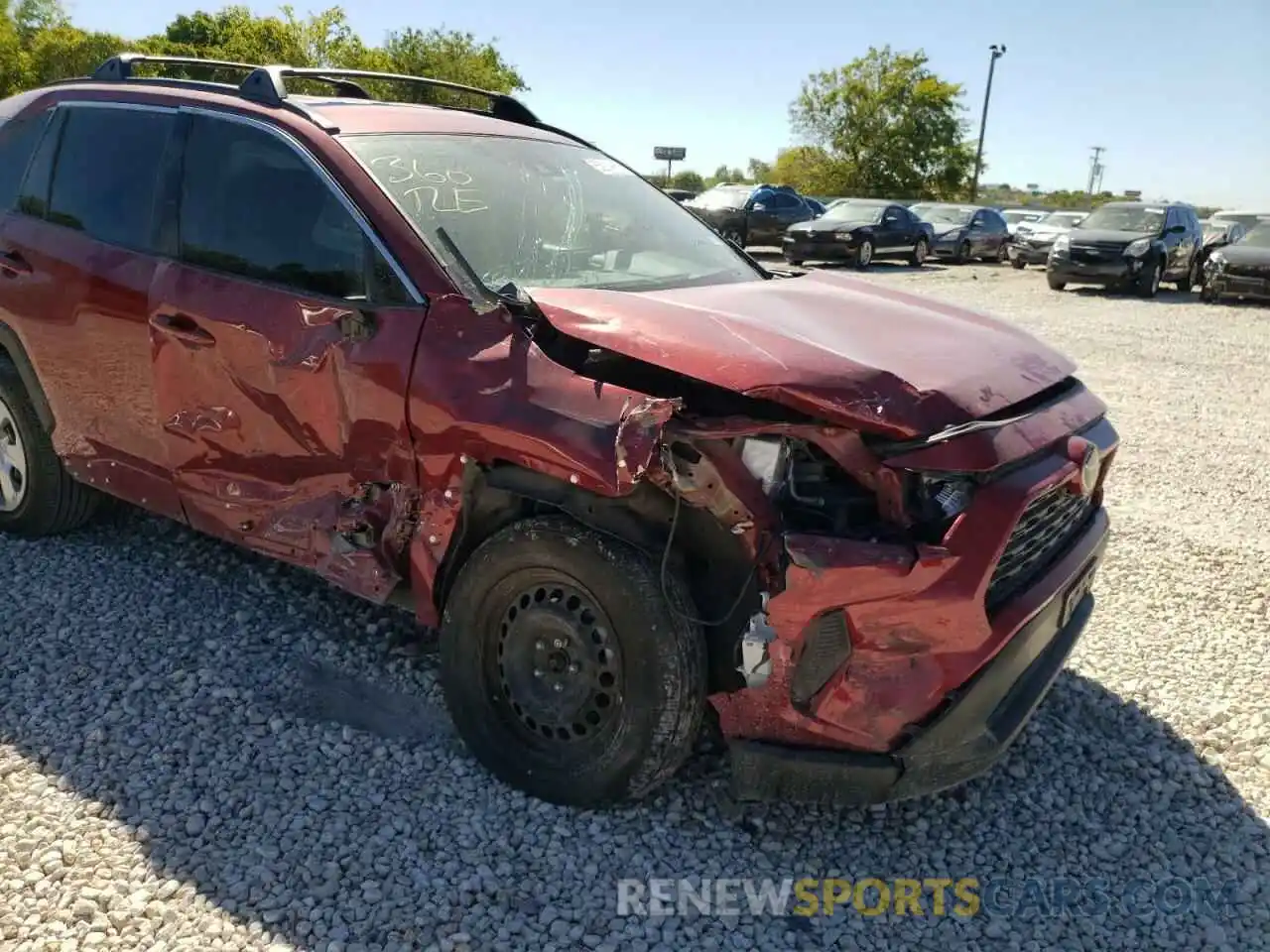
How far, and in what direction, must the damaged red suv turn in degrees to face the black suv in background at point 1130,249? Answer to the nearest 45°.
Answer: approximately 90° to its left

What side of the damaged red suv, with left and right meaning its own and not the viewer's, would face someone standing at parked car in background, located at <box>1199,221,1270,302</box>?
left

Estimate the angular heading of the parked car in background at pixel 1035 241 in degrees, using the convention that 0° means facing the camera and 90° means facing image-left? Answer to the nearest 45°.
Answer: approximately 45°

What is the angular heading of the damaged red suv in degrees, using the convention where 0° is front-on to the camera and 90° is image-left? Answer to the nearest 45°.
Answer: approximately 315°

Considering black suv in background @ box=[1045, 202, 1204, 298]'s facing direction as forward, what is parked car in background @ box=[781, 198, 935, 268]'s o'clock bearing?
The parked car in background is roughly at 2 o'clock from the black suv in background.

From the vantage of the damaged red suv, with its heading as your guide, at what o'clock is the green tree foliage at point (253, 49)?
The green tree foliage is roughly at 7 o'clock from the damaged red suv.

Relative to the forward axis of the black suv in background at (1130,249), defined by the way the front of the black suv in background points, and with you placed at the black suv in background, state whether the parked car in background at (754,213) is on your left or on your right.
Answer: on your right

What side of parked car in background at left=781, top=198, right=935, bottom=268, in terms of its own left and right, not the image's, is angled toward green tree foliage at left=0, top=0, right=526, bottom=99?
right
